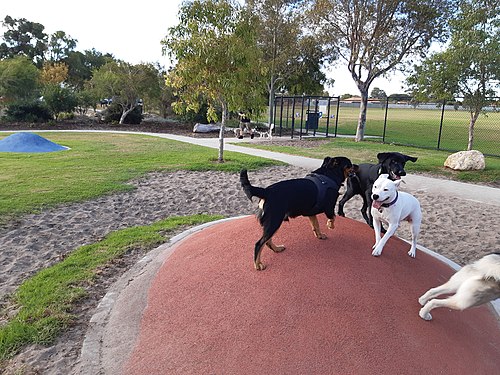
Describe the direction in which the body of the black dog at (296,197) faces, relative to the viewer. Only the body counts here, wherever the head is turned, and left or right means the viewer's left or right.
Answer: facing away from the viewer and to the right of the viewer

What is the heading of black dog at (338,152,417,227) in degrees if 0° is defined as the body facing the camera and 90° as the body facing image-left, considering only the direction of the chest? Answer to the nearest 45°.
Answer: approximately 315°

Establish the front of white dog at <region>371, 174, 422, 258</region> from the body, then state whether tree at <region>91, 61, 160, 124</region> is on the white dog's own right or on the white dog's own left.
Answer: on the white dog's own right

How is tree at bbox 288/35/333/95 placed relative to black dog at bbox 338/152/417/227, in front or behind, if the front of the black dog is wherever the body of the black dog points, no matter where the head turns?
behind

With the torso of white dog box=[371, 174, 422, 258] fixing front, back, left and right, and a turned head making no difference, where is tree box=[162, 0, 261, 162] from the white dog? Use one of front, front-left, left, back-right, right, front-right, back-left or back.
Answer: right

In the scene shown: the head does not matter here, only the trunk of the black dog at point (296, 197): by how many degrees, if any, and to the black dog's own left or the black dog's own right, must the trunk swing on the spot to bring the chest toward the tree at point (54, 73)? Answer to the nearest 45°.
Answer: approximately 90° to the black dog's own left

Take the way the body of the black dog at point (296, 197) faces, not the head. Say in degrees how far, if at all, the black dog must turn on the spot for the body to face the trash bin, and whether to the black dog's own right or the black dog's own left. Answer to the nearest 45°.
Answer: approximately 45° to the black dog's own left
